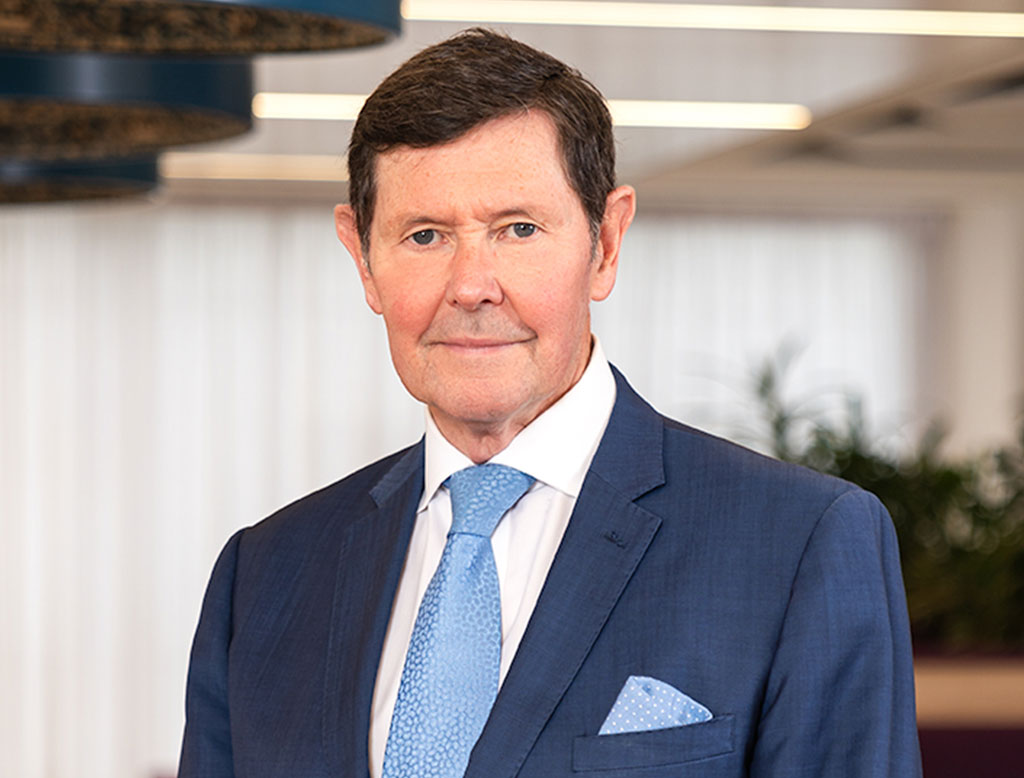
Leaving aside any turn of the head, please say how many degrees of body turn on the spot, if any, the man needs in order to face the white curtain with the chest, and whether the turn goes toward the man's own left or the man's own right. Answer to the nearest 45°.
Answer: approximately 135° to the man's own right

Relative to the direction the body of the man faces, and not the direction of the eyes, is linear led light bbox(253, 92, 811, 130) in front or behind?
behind

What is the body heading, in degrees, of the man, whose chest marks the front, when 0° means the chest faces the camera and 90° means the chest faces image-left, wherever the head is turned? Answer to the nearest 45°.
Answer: approximately 45°

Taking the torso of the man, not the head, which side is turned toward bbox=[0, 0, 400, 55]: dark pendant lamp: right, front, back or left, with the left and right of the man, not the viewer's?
right

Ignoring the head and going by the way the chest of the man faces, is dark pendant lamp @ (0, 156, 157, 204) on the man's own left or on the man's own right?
on the man's own right

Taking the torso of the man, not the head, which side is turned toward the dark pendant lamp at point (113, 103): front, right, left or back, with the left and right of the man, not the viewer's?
right
